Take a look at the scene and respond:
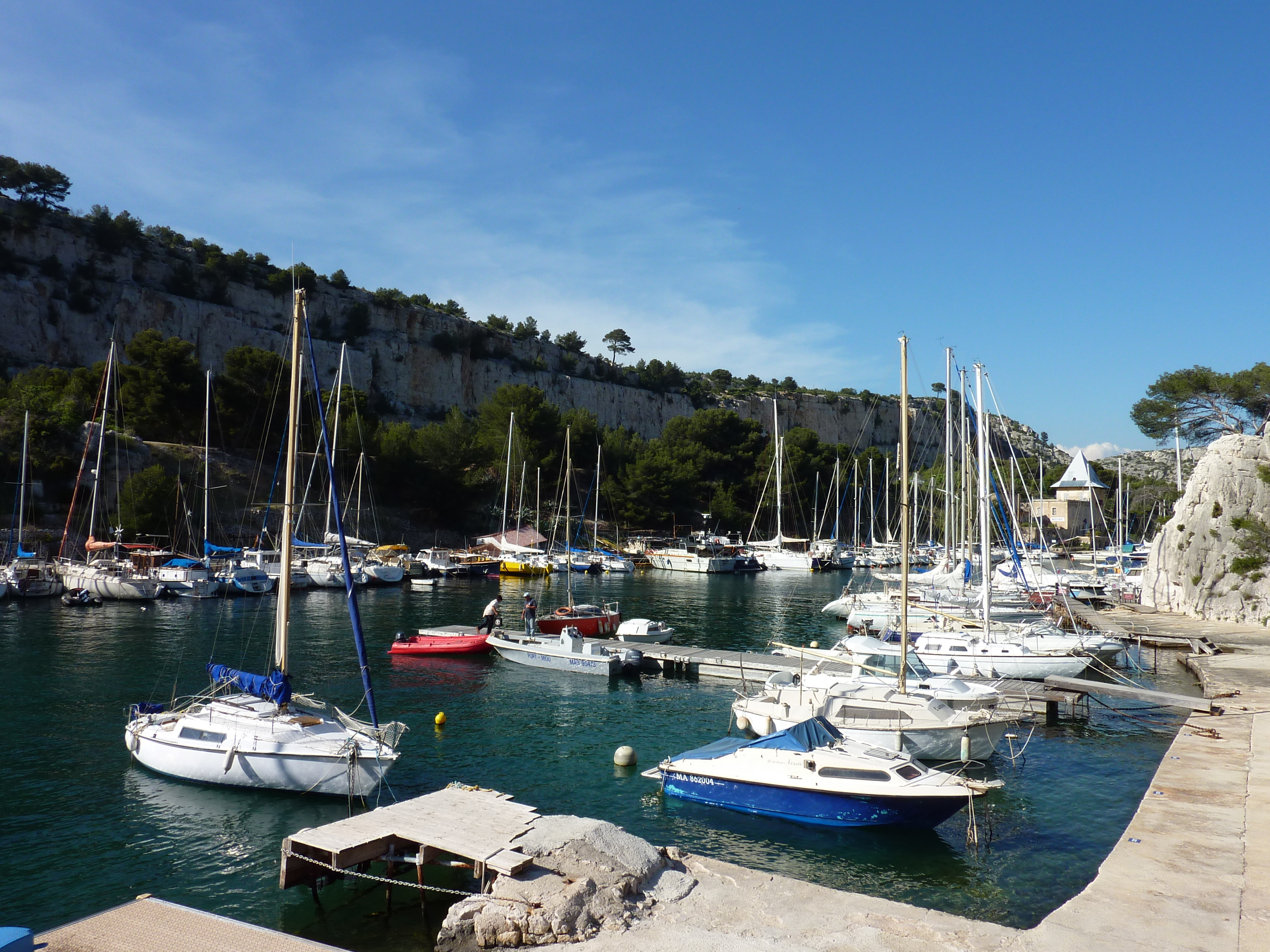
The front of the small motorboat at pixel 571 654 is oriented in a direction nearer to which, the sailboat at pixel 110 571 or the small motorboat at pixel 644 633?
the sailboat

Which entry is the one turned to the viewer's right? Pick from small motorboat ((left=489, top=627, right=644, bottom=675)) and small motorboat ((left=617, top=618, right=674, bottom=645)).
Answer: small motorboat ((left=617, top=618, right=674, bottom=645))

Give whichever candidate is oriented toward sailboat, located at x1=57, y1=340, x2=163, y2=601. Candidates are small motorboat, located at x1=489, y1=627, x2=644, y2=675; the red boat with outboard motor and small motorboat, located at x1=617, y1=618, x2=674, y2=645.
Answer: small motorboat, located at x1=489, y1=627, x2=644, y2=675

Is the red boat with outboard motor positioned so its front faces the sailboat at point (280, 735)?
no

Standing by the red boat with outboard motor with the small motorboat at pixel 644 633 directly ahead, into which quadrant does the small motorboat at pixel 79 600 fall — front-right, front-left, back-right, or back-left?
back-left

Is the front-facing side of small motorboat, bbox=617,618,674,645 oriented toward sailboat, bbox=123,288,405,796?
no

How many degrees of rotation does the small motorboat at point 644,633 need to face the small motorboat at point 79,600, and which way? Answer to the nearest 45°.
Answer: approximately 180°

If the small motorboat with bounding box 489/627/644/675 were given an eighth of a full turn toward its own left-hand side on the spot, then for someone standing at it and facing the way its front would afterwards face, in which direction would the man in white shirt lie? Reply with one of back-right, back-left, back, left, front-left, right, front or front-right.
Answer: front-right
